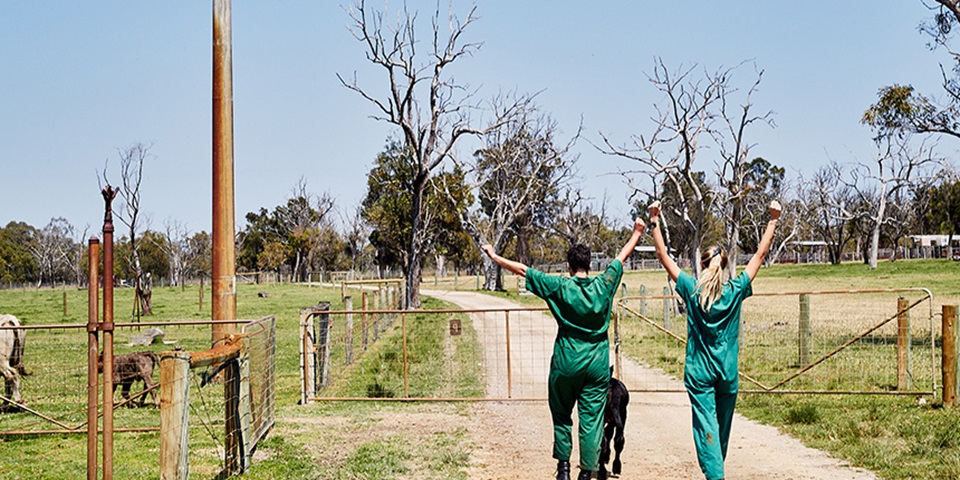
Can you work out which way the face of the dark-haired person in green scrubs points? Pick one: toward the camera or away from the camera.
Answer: away from the camera

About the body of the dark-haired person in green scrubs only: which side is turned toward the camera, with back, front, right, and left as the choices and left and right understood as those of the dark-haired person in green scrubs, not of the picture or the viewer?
back

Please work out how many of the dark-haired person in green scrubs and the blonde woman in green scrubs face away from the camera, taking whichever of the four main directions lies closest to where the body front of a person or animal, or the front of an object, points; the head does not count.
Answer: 2

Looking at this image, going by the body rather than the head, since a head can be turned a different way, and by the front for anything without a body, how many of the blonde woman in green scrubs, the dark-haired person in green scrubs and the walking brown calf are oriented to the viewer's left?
1

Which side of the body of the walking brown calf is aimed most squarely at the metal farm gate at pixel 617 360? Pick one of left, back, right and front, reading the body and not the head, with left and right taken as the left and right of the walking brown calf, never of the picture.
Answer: back

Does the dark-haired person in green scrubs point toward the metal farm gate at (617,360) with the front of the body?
yes

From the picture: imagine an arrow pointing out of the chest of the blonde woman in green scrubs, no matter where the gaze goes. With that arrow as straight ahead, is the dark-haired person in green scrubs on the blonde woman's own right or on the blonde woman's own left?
on the blonde woman's own left

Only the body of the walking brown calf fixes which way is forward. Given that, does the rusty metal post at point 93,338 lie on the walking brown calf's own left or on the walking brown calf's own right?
on the walking brown calf's own left

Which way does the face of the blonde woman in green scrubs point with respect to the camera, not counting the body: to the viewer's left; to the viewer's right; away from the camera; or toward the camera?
away from the camera

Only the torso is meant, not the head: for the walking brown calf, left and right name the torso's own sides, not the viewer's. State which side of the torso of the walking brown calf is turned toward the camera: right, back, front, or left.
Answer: left

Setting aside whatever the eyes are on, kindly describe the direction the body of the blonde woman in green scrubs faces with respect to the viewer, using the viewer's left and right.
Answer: facing away from the viewer
